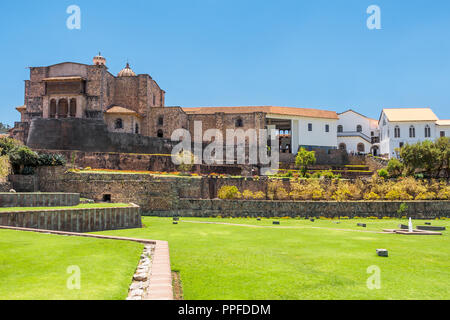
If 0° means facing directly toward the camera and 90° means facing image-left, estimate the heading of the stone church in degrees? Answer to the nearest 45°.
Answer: approximately 0°

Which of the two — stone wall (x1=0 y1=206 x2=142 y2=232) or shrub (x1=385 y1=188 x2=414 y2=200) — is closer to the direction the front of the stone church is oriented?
the stone wall

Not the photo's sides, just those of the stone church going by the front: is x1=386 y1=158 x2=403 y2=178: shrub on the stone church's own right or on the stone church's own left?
on the stone church's own left

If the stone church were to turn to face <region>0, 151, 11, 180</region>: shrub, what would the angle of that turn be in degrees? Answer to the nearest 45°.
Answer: approximately 90° to its right

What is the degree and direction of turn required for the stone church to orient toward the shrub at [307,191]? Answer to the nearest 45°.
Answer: approximately 45° to its left

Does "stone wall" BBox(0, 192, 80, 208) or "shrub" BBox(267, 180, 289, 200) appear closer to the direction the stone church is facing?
the stone wall
